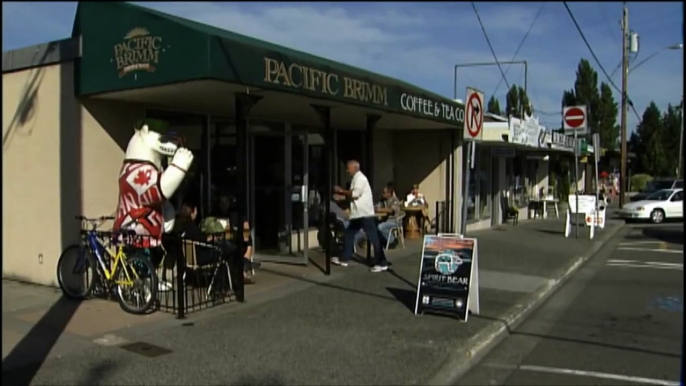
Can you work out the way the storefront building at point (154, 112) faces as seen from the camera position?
facing the viewer and to the right of the viewer

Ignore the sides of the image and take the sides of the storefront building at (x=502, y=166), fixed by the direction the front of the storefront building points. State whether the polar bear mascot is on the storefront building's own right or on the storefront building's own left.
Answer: on the storefront building's own right

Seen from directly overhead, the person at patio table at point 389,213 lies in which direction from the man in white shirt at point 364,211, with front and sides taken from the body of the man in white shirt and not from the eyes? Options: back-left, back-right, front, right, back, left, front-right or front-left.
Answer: right

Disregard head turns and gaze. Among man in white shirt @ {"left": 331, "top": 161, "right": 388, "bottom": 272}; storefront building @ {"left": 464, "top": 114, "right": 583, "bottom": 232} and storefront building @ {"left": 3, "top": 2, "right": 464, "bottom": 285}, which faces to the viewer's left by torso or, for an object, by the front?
the man in white shirt

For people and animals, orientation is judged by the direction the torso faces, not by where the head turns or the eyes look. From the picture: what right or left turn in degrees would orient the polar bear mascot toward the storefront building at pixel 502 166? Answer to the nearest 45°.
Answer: approximately 45° to its left

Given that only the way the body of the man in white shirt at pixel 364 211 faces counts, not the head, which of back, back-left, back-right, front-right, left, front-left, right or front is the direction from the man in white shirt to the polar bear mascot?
front-left

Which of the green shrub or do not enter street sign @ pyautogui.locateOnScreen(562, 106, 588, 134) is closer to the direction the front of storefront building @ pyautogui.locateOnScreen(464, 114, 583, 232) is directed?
the do not enter street sign

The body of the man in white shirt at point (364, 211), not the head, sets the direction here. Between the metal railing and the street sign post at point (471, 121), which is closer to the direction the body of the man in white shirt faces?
the metal railing

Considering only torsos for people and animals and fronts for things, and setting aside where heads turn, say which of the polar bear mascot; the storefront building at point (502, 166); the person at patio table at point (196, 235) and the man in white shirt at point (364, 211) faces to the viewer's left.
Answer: the man in white shirt

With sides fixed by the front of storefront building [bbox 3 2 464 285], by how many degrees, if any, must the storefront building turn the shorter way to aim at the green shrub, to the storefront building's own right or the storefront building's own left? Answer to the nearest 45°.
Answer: approximately 90° to the storefront building's own left

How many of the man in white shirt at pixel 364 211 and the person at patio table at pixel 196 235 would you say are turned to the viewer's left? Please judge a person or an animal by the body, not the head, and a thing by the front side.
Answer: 1

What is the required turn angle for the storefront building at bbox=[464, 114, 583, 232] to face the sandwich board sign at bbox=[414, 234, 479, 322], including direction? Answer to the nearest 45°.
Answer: approximately 45° to its right

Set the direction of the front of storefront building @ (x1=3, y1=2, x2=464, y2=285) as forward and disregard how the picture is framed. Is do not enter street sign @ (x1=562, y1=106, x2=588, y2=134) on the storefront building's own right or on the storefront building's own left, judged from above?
on the storefront building's own left

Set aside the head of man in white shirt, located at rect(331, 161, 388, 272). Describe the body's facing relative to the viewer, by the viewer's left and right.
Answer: facing to the left of the viewer
